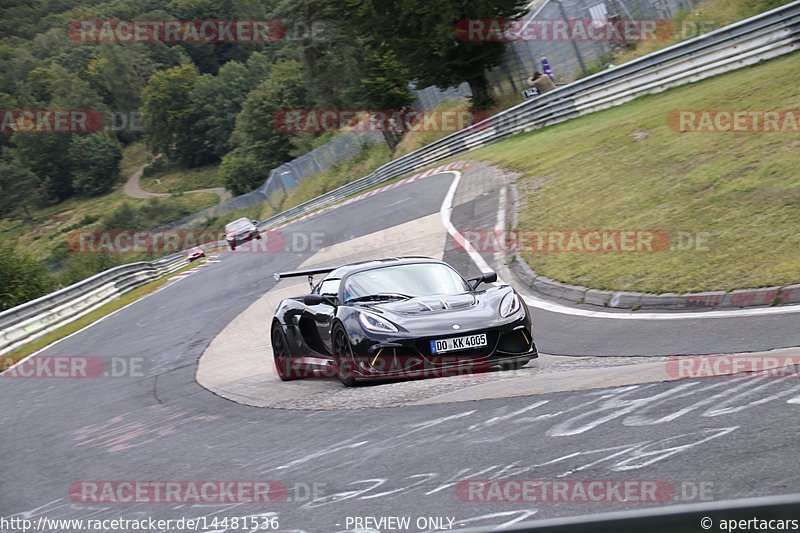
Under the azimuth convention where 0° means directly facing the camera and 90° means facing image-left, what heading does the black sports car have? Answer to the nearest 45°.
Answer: approximately 315°

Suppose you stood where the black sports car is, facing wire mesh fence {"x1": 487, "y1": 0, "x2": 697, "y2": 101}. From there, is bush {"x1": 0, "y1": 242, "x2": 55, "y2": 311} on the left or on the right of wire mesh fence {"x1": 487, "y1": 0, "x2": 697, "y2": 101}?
left

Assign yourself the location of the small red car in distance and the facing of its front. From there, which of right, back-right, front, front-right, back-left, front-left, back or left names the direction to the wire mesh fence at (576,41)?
left

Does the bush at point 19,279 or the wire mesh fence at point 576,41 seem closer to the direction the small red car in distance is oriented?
the bush

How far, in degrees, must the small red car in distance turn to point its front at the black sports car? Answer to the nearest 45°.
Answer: approximately 45° to its left

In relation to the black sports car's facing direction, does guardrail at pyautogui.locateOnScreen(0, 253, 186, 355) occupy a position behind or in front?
behind

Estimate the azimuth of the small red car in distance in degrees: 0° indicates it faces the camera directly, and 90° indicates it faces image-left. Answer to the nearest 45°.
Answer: approximately 45°

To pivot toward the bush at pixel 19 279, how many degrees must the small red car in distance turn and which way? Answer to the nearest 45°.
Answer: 0° — it already faces it
